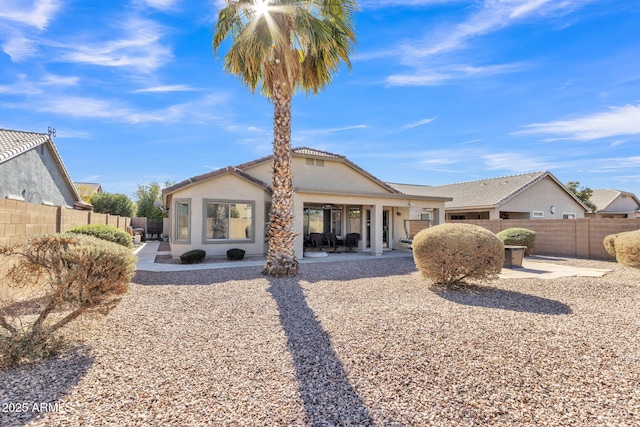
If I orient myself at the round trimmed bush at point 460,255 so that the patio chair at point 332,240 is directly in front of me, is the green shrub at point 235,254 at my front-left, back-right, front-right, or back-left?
front-left
